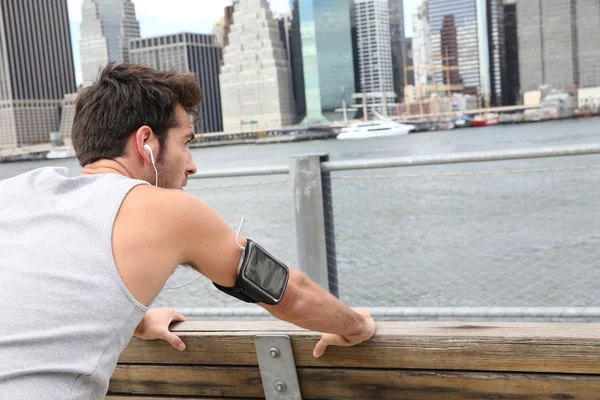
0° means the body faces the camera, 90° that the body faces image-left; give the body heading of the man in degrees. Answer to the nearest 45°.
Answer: approximately 225°

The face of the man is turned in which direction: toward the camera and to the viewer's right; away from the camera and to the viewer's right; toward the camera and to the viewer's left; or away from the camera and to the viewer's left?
away from the camera and to the viewer's right
